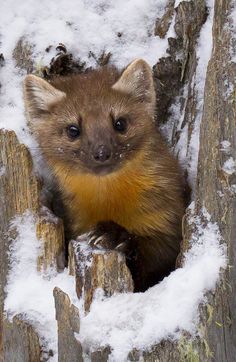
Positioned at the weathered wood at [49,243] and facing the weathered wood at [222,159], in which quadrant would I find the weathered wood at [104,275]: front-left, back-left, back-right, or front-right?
front-right

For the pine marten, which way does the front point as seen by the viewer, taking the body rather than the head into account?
toward the camera

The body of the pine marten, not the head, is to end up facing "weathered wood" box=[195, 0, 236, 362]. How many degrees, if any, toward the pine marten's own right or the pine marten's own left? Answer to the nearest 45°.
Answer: approximately 45° to the pine marten's own left

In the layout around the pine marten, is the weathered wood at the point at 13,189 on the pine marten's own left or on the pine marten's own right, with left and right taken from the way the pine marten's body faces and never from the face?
on the pine marten's own right
